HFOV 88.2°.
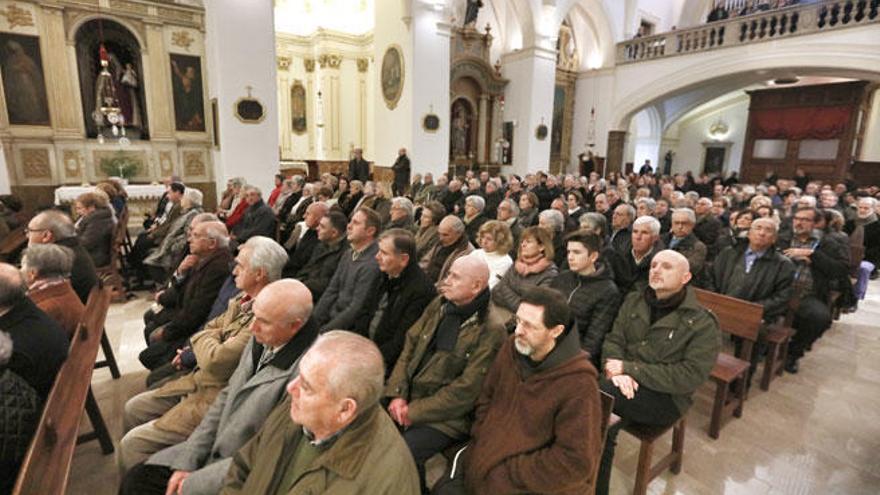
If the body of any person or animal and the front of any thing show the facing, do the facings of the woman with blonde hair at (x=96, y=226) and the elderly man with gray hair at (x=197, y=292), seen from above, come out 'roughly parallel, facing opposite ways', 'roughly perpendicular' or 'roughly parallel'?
roughly parallel

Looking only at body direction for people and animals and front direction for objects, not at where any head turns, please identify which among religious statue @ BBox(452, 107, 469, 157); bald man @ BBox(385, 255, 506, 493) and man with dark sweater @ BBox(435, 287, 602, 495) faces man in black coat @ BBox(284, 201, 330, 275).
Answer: the religious statue

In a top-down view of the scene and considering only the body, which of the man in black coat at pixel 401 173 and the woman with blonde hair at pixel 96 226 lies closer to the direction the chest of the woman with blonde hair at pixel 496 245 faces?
the woman with blonde hair

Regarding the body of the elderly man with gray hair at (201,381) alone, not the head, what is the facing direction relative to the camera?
to the viewer's left

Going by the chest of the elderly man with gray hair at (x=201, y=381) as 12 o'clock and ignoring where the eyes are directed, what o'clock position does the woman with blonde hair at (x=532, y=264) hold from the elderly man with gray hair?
The woman with blonde hair is roughly at 6 o'clock from the elderly man with gray hair.

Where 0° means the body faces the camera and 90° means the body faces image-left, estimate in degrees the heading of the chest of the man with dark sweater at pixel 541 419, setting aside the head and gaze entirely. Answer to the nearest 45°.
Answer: approximately 45°

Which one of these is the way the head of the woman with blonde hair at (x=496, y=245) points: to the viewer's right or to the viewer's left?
to the viewer's left

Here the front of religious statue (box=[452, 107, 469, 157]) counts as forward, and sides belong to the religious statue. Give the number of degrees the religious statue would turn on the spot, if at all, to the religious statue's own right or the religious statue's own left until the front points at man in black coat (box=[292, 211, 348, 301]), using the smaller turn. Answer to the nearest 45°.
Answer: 0° — it already faces them

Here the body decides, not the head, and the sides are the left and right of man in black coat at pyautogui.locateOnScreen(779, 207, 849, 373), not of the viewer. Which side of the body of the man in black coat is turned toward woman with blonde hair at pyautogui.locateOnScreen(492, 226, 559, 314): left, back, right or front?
front

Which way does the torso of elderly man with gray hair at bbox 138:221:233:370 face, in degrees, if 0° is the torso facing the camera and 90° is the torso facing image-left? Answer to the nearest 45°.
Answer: approximately 90°

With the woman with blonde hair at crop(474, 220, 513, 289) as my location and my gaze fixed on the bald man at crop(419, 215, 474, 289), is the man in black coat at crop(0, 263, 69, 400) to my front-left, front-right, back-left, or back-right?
front-left

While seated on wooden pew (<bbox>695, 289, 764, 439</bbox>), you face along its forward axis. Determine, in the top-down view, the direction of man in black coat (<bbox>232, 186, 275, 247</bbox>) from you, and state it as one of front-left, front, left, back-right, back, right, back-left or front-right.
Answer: front-right

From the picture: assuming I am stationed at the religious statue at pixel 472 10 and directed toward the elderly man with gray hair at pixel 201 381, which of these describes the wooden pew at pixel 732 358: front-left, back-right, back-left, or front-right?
front-left

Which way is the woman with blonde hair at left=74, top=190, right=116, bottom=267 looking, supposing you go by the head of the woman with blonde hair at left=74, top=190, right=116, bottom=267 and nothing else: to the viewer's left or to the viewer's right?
to the viewer's left

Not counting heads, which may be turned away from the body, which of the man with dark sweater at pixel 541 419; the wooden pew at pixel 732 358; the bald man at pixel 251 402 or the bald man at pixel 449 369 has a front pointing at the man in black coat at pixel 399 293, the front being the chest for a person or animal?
the wooden pew
